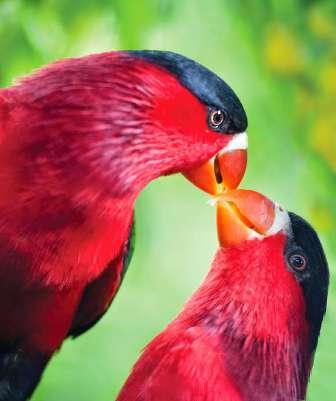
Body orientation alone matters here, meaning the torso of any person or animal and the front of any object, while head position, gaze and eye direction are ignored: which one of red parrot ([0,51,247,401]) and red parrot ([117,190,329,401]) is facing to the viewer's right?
red parrot ([0,51,247,401])

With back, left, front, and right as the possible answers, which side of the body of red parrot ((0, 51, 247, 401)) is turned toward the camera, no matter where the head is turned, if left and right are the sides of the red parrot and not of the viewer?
right

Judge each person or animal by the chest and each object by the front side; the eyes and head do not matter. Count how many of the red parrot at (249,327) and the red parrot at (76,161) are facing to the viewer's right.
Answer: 1

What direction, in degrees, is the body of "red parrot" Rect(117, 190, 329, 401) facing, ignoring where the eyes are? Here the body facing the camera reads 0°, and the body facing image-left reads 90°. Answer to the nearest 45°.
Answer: approximately 90°

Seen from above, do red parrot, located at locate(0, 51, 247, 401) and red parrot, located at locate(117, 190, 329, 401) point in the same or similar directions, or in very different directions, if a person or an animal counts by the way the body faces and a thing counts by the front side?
very different directions
